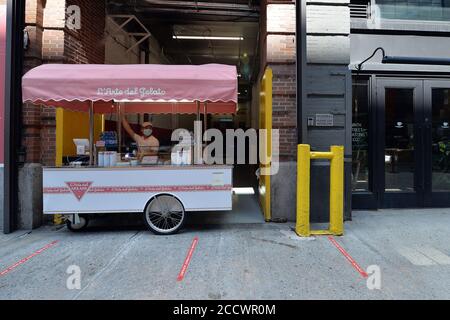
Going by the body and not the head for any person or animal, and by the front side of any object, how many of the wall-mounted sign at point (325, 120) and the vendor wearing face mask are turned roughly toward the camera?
2

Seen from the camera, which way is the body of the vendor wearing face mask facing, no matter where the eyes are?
toward the camera

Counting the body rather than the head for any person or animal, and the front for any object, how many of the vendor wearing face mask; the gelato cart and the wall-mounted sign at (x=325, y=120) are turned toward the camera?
3

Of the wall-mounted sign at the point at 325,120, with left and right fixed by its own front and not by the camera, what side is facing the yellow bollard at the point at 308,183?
front

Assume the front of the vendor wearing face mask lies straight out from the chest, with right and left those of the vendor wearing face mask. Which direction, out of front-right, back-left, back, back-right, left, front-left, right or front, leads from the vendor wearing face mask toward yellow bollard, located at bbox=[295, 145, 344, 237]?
front-left

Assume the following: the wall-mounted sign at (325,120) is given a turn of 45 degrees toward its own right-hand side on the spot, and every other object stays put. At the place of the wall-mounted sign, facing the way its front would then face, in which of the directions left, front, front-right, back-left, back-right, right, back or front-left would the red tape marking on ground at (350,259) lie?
front-left

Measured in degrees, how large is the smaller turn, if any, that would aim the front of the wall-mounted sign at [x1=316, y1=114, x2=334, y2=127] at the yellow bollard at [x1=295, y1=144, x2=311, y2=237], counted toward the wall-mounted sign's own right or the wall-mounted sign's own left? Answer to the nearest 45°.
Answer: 0° — it already faces it

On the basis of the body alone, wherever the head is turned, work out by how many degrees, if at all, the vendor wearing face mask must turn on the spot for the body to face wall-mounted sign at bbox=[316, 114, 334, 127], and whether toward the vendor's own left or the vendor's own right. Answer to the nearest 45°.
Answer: approximately 90° to the vendor's own left

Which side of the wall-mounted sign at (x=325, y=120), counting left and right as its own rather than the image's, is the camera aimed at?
front

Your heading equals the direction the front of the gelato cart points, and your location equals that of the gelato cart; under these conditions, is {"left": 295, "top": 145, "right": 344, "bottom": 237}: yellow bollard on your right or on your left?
on your left
